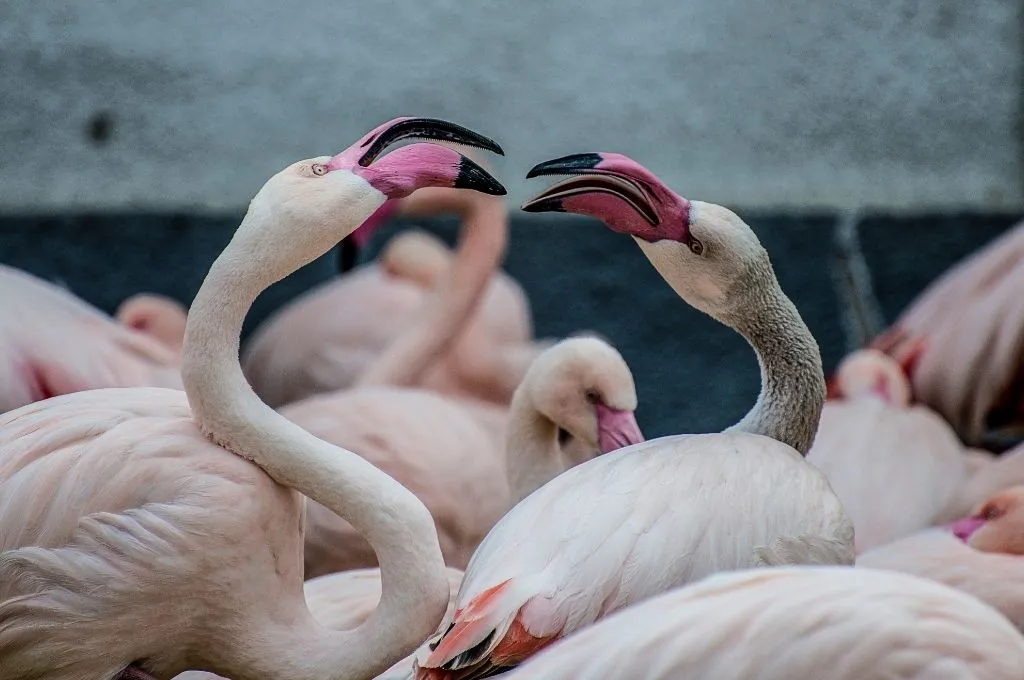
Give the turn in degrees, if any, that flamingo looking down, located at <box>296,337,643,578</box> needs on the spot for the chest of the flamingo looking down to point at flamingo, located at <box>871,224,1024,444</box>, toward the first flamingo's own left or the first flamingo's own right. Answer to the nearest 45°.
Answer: approximately 45° to the first flamingo's own left

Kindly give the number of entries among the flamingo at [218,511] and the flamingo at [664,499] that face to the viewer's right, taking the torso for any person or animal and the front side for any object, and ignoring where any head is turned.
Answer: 2

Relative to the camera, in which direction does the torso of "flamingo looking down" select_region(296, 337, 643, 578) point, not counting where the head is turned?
to the viewer's right

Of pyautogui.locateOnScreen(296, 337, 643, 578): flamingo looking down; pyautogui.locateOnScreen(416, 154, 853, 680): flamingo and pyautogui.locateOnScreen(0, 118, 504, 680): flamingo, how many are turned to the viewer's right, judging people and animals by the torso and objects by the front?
3

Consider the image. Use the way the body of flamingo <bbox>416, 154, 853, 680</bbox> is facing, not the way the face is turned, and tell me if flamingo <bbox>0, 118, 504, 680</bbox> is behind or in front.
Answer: behind

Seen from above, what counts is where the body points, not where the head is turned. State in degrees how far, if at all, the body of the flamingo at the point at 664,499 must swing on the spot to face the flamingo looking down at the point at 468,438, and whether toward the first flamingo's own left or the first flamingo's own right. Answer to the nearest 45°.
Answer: approximately 90° to the first flamingo's own left

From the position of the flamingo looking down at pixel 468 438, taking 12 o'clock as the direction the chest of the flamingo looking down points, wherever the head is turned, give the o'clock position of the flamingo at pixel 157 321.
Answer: The flamingo is roughly at 8 o'clock from the flamingo looking down.

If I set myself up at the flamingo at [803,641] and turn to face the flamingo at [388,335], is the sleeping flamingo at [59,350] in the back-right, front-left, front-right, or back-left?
front-left

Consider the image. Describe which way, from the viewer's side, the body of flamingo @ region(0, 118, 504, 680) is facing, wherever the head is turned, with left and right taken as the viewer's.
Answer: facing to the right of the viewer

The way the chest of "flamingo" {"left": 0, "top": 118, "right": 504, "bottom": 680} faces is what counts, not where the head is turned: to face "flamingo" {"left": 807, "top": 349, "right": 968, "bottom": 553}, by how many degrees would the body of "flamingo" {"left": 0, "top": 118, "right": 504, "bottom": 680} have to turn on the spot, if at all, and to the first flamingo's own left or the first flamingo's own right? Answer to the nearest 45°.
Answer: approximately 45° to the first flamingo's own left

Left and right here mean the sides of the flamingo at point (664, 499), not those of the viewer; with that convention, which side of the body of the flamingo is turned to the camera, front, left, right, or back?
right

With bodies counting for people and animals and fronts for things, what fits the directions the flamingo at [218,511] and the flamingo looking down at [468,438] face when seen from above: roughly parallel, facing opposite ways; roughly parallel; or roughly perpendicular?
roughly parallel

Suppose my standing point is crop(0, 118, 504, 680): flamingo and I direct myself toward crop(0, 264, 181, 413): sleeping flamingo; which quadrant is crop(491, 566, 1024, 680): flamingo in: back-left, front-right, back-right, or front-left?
back-right

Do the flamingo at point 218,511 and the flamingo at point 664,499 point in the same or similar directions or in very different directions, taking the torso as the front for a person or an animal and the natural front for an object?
same or similar directions

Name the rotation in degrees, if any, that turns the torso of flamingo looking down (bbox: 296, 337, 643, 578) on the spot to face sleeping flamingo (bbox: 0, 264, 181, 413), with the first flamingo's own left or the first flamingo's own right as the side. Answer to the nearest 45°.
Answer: approximately 180°

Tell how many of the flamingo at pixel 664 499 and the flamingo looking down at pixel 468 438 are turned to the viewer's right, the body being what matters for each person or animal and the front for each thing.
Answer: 2
